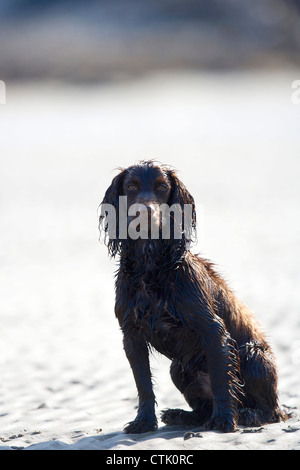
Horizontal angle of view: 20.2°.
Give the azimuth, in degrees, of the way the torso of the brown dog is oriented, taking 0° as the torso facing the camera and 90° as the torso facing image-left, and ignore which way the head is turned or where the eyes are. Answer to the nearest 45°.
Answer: approximately 45°
